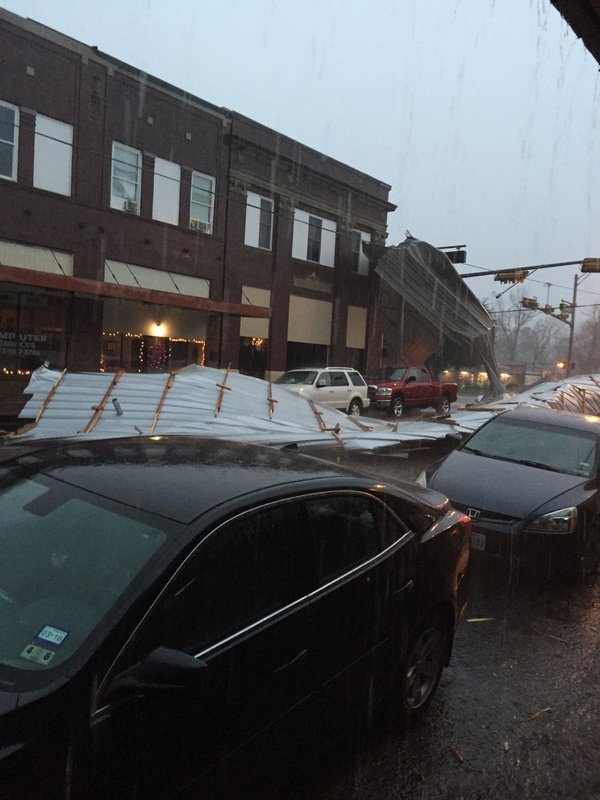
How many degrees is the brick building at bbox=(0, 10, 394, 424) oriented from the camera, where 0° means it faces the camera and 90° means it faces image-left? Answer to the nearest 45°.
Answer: approximately 315°

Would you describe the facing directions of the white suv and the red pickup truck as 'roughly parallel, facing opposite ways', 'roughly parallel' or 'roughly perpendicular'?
roughly parallel

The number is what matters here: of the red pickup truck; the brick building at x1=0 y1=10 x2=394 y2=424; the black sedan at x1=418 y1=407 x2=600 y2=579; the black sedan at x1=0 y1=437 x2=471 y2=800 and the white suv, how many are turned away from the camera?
0

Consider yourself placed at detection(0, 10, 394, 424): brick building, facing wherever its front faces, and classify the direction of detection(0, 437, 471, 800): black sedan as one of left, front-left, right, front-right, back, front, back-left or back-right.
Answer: front-right

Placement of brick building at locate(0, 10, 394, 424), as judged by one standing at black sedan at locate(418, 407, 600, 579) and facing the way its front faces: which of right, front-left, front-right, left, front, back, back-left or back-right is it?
right

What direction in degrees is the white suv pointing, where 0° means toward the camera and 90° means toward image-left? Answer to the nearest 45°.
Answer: approximately 45°

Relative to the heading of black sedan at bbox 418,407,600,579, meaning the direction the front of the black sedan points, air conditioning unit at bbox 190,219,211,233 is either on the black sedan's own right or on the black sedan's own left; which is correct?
on the black sedan's own right

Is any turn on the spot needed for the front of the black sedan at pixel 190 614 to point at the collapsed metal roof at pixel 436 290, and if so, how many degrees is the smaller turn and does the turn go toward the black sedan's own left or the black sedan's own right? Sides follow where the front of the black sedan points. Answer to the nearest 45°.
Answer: approximately 135° to the black sedan's own right

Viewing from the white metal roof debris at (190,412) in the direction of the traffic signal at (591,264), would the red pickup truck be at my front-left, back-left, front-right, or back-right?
front-left

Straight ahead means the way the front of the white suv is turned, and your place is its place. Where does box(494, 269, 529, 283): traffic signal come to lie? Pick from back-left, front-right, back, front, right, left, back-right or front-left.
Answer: back

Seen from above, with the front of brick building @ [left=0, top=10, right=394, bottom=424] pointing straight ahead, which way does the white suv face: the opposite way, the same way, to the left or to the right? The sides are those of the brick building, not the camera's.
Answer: to the right

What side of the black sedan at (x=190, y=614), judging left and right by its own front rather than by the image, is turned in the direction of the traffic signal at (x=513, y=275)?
back

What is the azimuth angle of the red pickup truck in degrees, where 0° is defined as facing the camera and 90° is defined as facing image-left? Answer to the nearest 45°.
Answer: approximately 45°

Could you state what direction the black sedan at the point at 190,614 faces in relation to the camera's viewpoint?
facing the viewer and to the left of the viewer
